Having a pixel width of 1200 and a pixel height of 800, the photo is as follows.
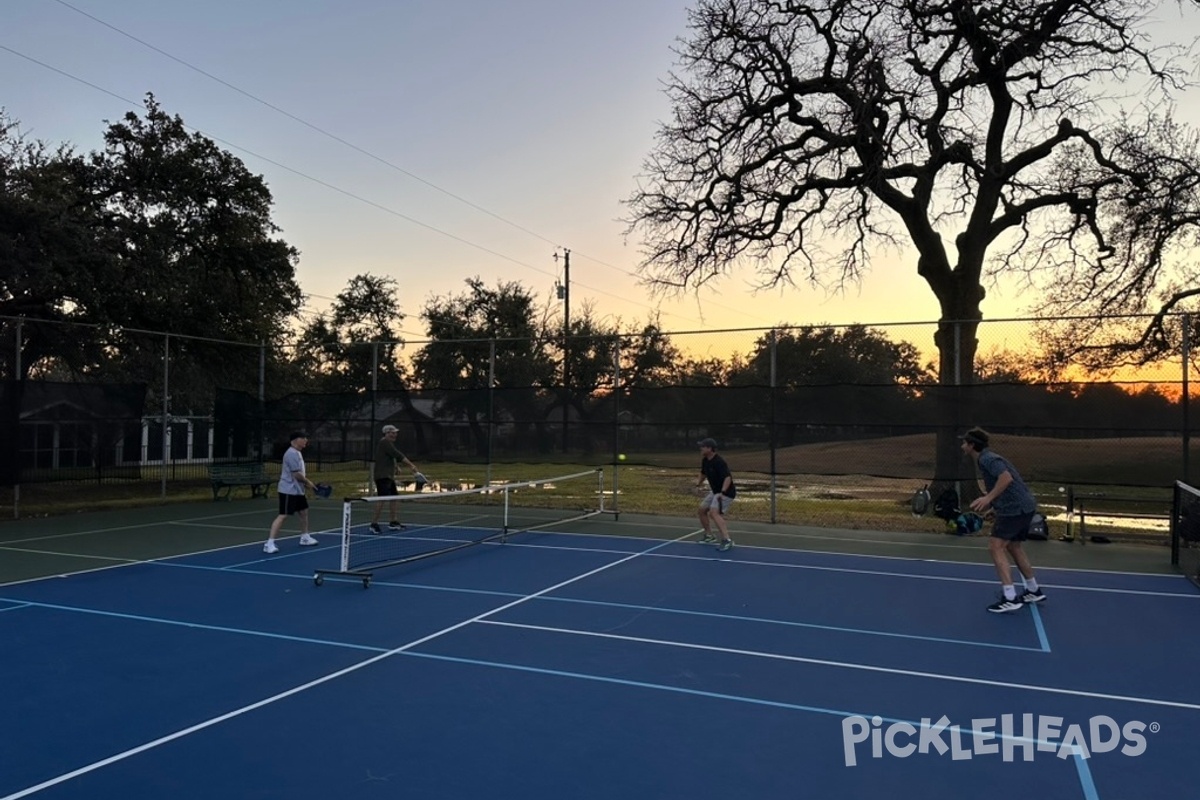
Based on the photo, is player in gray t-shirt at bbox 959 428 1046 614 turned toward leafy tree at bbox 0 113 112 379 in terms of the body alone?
yes

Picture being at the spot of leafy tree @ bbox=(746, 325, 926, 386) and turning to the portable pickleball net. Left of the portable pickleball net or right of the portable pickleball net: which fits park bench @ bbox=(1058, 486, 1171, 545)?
left

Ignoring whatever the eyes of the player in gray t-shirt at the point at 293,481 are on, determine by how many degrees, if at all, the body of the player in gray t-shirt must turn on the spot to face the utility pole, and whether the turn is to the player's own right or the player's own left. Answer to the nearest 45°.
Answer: approximately 45° to the player's own left

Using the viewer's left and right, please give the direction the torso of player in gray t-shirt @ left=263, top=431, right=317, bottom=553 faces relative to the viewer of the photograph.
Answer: facing to the right of the viewer

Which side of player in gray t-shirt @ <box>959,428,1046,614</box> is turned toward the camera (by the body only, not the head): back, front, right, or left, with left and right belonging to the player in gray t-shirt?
left

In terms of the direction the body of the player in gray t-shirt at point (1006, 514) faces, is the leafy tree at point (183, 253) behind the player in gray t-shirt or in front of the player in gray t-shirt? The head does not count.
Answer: in front

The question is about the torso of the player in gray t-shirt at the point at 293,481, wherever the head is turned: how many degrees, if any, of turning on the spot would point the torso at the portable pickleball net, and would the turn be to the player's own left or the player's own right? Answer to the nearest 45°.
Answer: approximately 45° to the player's own left

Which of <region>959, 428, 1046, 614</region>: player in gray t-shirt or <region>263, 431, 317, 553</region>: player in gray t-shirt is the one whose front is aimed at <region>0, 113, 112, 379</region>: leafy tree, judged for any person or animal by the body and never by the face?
<region>959, 428, 1046, 614</region>: player in gray t-shirt

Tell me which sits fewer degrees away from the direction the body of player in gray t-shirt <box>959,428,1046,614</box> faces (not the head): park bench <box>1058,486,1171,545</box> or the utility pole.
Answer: the utility pole

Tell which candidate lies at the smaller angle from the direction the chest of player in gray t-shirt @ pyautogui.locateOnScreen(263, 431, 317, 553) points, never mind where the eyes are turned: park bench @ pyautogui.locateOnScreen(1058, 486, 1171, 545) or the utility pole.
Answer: the park bench

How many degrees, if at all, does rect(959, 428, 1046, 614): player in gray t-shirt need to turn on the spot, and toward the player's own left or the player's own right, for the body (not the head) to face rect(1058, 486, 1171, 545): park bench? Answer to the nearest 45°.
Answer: approximately 90° to the player's own right

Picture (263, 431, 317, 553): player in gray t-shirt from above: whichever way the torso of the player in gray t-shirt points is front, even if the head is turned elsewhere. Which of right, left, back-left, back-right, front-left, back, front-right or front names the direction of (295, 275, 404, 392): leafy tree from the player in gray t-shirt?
left

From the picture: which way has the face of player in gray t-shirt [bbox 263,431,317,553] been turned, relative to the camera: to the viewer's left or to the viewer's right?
to the viewer's right

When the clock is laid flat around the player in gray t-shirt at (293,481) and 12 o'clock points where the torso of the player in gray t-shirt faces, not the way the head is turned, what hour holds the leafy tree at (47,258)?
The leafy tree is roughly at 8 o'clock from the player in gray t-shirt.
